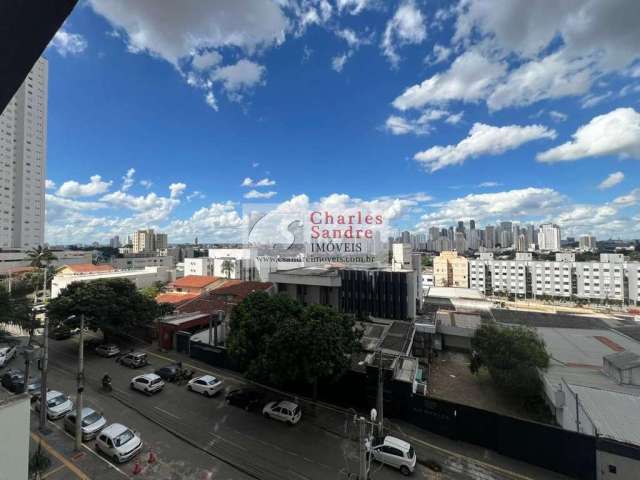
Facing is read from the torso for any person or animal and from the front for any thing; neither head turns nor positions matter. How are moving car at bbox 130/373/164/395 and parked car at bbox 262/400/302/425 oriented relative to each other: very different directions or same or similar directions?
same or similar directions

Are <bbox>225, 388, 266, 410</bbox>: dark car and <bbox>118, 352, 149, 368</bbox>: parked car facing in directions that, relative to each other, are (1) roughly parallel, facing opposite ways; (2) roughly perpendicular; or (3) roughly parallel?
roughly parallel

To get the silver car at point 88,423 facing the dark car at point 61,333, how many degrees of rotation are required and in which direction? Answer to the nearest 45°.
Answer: approximately 135° to its left

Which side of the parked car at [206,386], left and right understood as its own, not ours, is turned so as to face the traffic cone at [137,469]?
left

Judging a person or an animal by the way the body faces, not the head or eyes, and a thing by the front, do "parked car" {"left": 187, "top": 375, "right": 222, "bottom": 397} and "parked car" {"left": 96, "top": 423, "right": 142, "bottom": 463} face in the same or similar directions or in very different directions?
very different directions

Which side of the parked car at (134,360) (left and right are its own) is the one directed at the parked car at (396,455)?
back

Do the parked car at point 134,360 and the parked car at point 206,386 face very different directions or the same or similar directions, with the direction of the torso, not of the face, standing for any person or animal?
same or similar directions

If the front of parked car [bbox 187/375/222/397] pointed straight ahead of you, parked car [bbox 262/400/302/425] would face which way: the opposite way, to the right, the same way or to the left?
the same way

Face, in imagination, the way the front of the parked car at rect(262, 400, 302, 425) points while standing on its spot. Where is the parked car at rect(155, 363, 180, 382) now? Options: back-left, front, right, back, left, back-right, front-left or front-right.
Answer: front

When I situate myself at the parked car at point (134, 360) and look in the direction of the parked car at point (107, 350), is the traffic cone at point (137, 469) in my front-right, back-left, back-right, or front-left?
back-left

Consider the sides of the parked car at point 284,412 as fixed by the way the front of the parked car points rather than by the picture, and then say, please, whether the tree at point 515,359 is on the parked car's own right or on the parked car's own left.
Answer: on the parked car's own right

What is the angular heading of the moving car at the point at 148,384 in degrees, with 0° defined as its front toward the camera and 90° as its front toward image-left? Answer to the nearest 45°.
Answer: approximately 135°

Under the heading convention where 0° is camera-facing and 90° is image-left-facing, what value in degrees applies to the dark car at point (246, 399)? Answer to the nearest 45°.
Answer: approximately 135°

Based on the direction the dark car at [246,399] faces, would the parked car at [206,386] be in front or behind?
in front

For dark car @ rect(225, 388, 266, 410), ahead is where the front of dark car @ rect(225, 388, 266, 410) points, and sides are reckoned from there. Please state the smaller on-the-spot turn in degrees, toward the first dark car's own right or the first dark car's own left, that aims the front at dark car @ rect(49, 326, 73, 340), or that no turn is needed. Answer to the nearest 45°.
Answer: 0° — it already faces it

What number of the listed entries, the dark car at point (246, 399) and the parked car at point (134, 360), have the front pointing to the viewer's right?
0

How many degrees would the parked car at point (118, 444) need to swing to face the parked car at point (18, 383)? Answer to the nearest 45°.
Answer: approximately 180°
